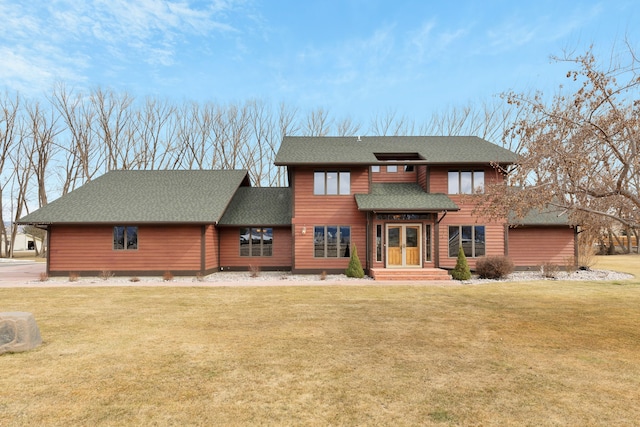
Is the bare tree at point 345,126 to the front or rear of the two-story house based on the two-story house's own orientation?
to the rear

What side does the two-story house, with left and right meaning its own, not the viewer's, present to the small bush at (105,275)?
right

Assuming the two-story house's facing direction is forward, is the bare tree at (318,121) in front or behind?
behind

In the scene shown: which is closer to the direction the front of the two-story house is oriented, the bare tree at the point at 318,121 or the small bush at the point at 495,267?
the small bush

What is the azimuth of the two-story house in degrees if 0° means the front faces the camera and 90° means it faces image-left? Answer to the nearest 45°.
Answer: approximately 0°

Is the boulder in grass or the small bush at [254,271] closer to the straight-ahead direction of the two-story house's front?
the boulder in grass
